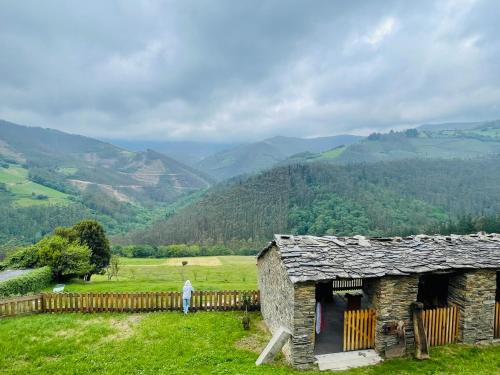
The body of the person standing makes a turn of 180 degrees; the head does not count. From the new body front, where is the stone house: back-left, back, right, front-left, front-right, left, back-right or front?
front-left

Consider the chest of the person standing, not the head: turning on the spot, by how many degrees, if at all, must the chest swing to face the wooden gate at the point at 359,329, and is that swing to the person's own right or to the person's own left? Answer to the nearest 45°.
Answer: approximately 135° to the person's own right

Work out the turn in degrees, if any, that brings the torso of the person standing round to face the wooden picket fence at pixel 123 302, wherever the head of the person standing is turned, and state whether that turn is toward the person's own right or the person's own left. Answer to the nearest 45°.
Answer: approximately 90° to the person's own left

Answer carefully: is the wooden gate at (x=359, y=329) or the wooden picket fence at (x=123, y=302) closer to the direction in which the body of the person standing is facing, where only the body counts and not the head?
the wooden picket fence

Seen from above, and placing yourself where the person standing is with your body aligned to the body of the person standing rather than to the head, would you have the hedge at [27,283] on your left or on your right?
on your left

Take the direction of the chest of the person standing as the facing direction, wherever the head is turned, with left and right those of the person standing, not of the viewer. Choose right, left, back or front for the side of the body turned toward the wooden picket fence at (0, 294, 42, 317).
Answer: left

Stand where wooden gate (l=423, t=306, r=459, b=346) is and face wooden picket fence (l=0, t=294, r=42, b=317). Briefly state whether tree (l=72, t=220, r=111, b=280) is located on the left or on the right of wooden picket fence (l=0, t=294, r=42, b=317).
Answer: right

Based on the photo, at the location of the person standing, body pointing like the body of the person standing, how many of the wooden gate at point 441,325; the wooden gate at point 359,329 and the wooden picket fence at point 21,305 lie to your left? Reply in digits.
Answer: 1

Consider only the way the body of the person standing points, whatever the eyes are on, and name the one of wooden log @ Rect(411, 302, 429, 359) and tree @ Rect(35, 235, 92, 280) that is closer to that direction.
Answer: the tree

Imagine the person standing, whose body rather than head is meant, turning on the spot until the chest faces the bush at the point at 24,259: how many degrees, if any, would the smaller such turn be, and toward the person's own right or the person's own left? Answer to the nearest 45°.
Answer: approximately 45° to the person's own left

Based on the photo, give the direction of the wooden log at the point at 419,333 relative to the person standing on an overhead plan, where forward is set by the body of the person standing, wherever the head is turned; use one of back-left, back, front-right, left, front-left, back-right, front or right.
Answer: back-right

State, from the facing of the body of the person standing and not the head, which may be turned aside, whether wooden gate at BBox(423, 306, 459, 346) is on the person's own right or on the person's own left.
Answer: on the person's own right

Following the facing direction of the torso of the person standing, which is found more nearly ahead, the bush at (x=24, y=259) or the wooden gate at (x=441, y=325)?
the bush

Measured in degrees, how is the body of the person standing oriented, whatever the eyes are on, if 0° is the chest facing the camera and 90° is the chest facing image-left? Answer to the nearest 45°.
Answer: approximately 180°
